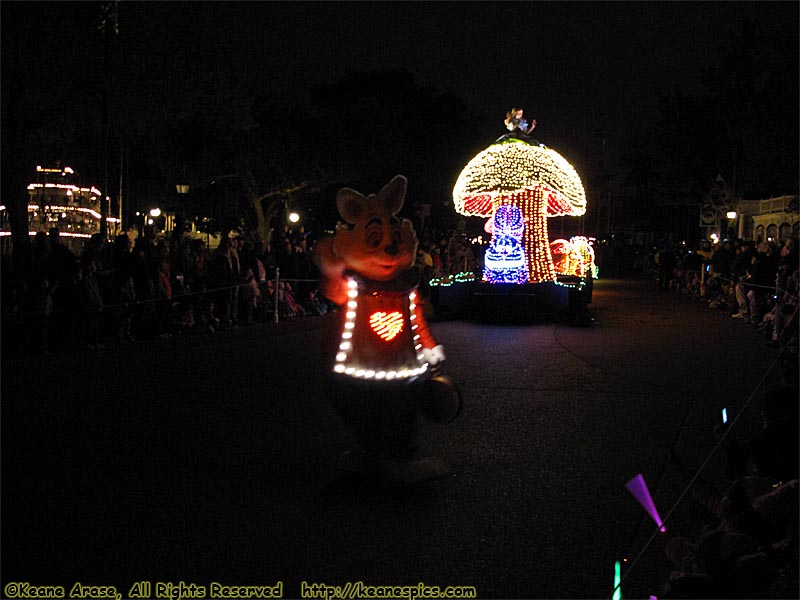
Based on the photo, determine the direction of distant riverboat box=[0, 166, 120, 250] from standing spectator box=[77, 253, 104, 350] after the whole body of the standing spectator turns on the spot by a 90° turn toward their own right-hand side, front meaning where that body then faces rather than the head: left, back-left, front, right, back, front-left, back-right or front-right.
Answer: back

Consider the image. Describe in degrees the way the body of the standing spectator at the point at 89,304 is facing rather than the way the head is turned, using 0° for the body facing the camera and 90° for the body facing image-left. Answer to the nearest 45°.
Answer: approximately 270°

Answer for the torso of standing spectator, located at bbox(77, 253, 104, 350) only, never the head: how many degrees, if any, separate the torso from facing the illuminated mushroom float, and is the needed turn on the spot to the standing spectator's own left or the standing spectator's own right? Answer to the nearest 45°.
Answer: approximately 45° to the standing spectator's own left
